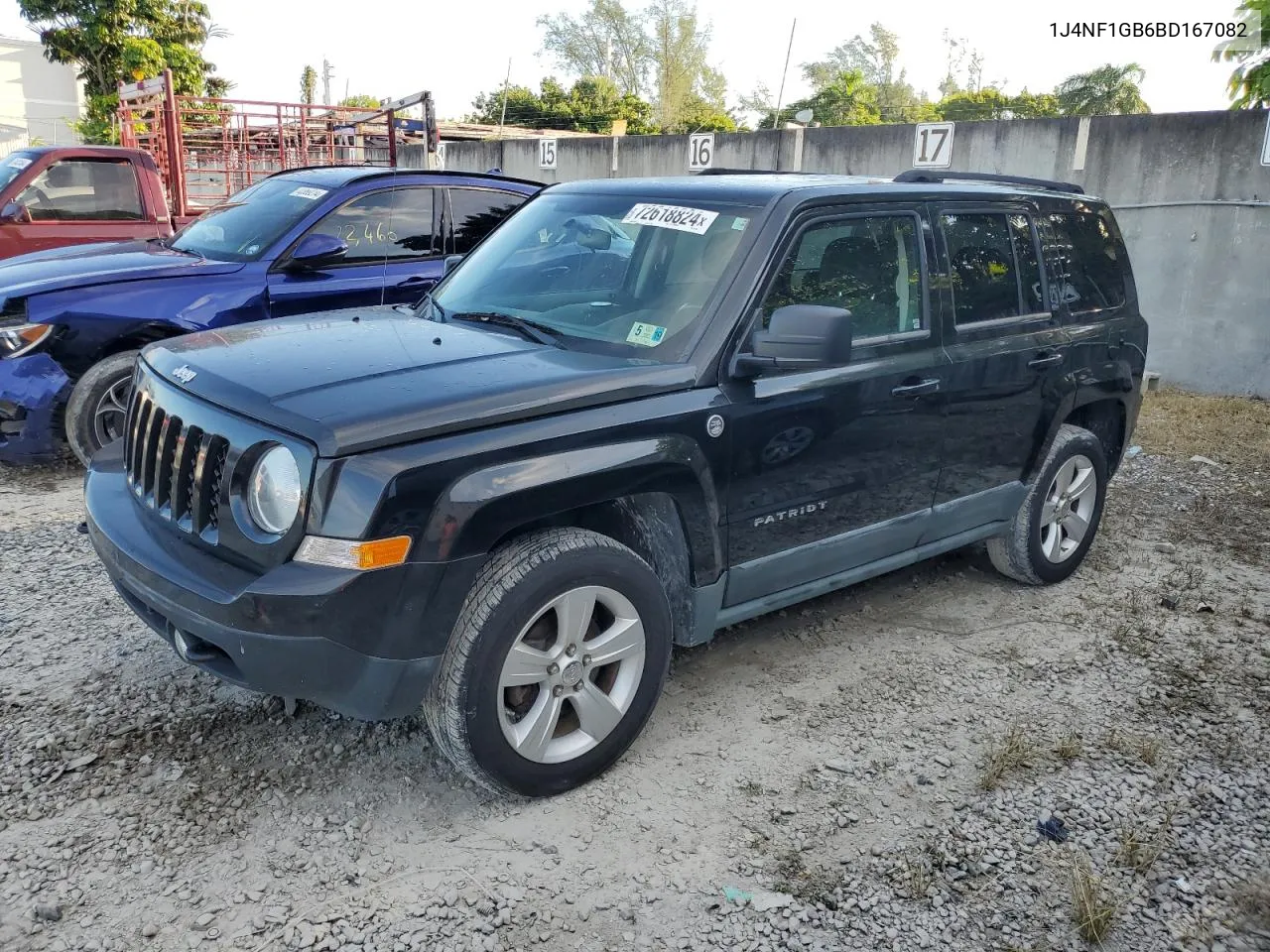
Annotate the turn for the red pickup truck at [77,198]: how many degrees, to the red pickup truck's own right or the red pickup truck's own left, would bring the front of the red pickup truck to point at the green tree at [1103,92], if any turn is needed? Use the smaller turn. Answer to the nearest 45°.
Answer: approximately 180°

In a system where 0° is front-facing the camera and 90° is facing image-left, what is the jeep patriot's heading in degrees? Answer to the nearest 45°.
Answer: approximately 45°

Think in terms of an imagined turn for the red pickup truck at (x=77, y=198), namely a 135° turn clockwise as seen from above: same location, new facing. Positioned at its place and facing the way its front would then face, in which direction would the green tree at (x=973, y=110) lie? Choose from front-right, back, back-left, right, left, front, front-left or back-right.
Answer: front-right

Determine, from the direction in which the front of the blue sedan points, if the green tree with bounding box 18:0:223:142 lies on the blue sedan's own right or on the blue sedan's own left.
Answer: on the blue sedan's own right

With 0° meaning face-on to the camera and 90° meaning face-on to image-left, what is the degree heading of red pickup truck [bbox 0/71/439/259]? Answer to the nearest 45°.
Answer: approximately 45°

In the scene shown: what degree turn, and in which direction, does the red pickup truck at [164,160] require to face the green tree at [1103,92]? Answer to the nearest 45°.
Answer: approximately 180°

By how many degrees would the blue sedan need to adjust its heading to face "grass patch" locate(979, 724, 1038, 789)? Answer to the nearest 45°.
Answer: approximately 90° to its left

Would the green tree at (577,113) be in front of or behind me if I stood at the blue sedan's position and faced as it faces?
behind

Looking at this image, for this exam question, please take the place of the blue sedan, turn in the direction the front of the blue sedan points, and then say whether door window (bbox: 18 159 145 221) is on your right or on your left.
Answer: on your right
